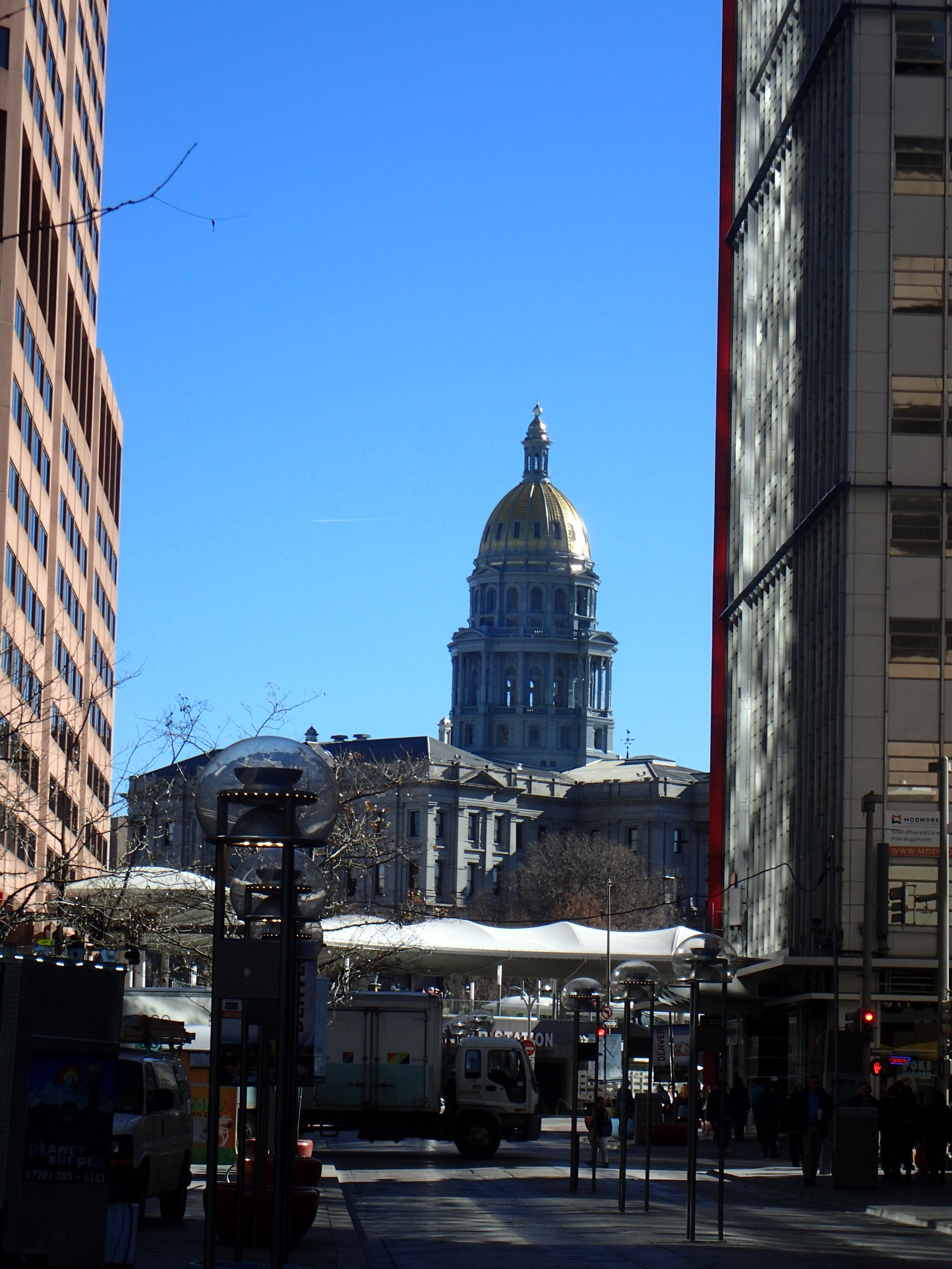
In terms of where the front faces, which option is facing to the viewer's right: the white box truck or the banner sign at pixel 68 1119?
the white box truck

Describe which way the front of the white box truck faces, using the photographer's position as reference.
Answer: facing to the right of the viewer

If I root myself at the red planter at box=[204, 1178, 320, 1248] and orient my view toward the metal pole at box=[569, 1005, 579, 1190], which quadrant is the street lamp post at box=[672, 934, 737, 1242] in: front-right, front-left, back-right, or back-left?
front-right

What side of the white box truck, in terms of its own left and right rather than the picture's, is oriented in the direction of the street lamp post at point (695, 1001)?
right

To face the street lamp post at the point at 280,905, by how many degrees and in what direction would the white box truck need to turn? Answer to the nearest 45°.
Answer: approximately 90° to its right

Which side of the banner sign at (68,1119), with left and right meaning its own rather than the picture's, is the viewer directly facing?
front

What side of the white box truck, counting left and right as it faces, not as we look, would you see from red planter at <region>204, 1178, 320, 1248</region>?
right

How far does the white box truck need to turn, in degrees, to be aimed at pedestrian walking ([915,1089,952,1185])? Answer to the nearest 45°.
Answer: approximately 45° to its right

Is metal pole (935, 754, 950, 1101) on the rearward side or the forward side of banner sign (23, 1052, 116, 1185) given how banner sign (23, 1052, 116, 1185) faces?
on the rearward side

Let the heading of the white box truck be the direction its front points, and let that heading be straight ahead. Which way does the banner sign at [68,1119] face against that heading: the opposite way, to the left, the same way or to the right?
to the right

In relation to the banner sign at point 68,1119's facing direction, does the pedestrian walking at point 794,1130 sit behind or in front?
behind

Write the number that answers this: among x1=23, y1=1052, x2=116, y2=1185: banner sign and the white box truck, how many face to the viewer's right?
1

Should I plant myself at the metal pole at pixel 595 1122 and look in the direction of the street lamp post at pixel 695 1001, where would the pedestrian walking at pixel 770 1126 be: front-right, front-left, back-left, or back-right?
back-left
